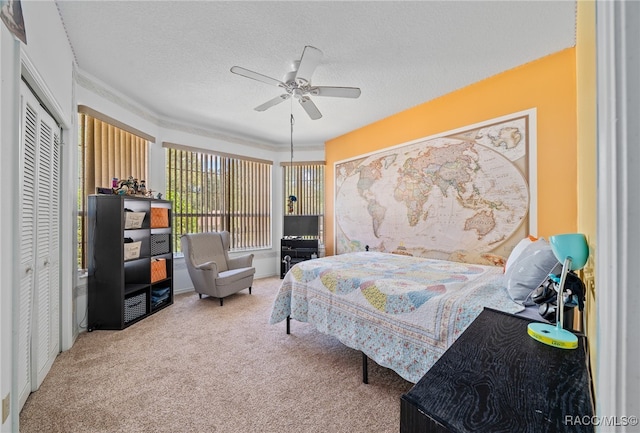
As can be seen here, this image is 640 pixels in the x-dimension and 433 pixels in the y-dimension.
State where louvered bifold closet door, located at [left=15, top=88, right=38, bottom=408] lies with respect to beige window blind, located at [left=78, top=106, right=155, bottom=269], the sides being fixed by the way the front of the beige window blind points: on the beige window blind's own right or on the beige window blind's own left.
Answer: on the beige window blind's own right

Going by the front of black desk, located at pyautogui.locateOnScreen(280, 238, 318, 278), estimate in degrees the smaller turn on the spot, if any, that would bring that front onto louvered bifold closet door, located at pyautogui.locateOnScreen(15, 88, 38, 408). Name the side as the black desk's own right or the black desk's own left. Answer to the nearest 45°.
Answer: approximately 45° to the black desk's own right

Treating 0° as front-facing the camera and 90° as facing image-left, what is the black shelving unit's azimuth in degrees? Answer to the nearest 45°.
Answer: approximately 315°

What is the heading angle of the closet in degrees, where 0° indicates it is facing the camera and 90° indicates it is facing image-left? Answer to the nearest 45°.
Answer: approximately 270°

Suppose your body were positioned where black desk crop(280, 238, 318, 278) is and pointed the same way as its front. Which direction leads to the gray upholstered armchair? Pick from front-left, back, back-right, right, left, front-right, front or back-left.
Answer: front-right

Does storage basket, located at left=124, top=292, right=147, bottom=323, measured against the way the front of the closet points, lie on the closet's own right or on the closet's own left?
on the closet's own left

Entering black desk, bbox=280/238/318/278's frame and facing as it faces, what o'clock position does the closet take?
The closet is roughly at 1 o'clock from the black desk.
